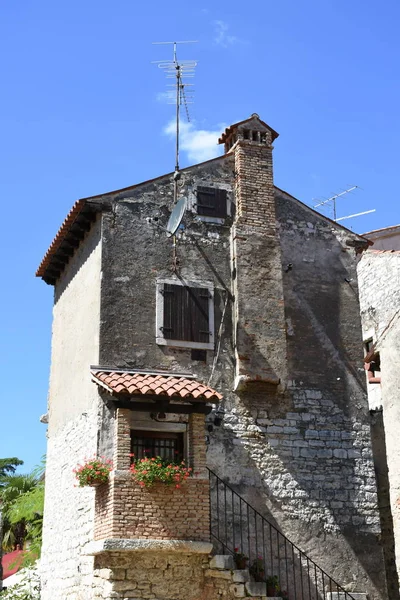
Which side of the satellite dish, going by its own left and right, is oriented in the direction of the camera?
left

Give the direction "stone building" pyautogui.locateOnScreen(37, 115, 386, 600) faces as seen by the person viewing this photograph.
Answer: facing the viewer
